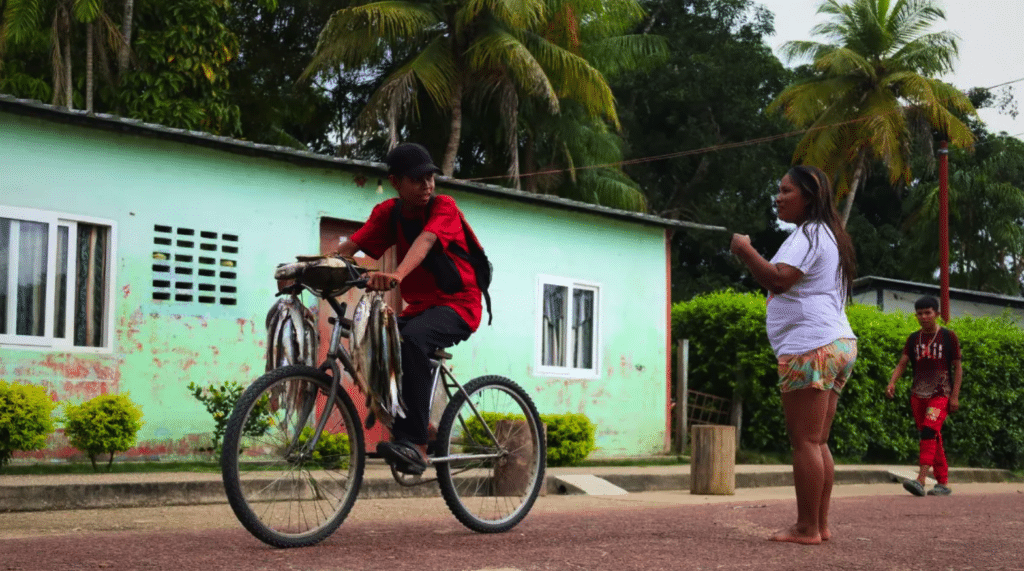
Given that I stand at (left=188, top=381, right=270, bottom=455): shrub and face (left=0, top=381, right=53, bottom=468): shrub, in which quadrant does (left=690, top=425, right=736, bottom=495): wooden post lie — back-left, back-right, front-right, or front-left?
back-left

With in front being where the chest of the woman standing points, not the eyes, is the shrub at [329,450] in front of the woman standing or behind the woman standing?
in front

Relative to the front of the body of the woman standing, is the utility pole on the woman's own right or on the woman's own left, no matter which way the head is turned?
on the woman's own right

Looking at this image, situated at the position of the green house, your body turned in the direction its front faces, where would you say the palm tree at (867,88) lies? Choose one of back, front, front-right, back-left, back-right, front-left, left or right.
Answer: left

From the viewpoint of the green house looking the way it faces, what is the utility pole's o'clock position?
The utility pole is roughly at 9 o'clock from the green house.

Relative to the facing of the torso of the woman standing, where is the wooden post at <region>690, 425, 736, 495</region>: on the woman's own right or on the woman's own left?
on the woman's own right

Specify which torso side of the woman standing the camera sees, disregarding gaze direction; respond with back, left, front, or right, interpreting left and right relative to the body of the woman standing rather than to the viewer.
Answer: left

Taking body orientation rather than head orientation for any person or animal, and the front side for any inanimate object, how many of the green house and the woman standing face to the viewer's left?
1

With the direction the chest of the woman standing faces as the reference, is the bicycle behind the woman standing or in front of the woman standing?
in front

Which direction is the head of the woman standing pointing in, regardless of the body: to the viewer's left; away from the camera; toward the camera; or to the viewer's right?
to the viewer's left

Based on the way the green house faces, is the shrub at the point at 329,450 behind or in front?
in front

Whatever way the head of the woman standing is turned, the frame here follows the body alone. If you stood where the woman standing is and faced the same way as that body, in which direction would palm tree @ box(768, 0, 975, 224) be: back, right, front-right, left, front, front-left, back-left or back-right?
right
